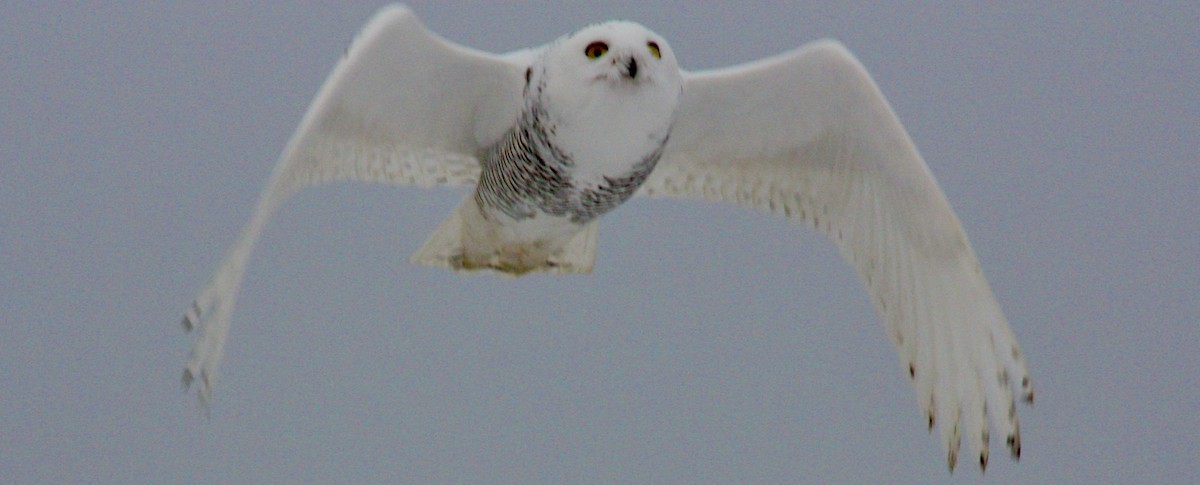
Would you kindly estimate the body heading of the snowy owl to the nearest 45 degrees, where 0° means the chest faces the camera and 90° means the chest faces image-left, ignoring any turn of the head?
approximately 315°
